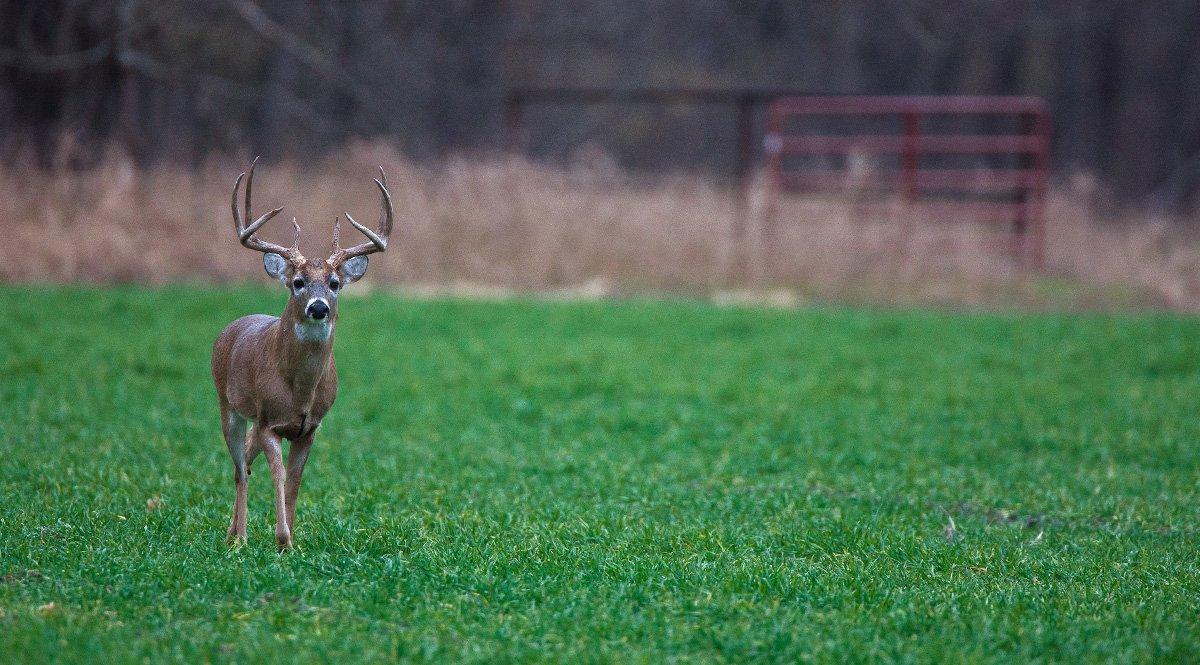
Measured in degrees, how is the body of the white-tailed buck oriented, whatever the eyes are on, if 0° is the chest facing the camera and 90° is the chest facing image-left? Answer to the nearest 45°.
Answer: approximately 315°

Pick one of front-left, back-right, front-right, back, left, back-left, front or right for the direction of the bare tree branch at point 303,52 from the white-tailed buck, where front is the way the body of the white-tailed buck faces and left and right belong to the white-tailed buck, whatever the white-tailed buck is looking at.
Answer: back-left

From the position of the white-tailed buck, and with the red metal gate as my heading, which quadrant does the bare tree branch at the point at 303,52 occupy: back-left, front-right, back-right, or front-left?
front-left

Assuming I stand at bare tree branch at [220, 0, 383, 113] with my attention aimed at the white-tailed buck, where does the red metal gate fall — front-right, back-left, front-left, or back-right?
front-left

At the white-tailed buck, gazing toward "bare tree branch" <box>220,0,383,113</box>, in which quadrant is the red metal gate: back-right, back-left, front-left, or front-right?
front-right

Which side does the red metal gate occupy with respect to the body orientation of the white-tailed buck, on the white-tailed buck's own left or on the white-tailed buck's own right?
on the white-tailed buck's own left

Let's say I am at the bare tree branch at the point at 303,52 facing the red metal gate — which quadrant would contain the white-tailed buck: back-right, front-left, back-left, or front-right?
front-right
